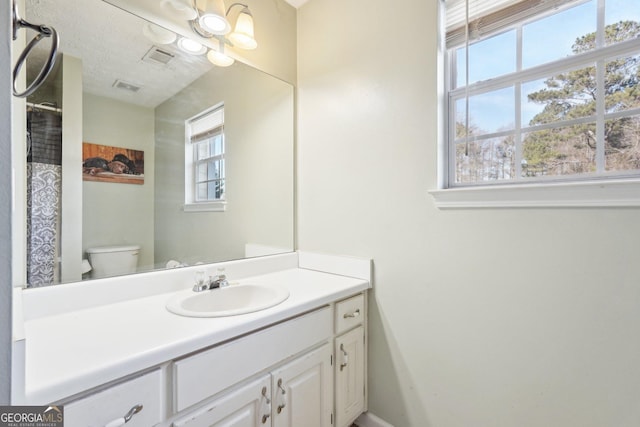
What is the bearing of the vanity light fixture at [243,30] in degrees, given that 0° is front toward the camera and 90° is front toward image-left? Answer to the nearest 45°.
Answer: approximately 315°

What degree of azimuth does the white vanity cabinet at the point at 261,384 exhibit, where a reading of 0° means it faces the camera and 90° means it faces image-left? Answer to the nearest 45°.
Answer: approximately 315°

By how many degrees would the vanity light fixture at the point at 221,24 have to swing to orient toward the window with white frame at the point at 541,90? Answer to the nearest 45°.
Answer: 0° — it already faces it
